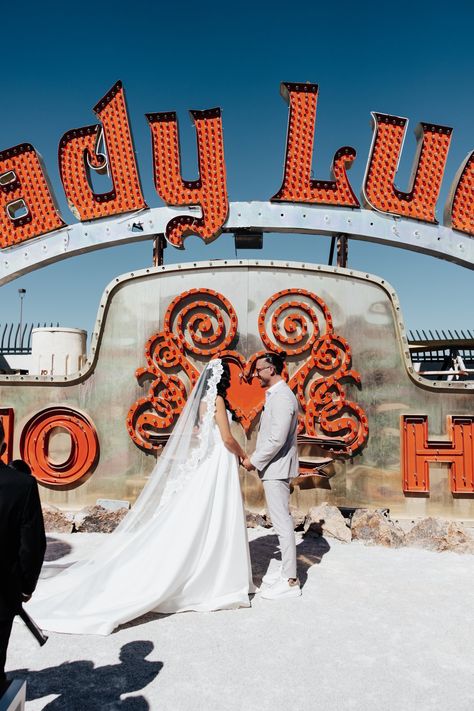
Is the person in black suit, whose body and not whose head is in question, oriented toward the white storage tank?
yes

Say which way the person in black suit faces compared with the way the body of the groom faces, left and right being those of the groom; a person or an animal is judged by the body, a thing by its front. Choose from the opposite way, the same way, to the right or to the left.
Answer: to the right

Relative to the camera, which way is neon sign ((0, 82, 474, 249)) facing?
toward the camera

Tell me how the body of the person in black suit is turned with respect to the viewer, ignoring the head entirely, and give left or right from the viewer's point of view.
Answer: facing away from the viewer

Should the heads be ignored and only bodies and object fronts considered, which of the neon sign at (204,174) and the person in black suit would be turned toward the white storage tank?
the person in black suit

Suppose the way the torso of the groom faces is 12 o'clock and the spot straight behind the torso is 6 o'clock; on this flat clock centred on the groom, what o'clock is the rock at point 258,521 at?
The rock is roughly at 3 o'clock from the groom.

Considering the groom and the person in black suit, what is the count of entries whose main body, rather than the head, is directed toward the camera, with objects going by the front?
0

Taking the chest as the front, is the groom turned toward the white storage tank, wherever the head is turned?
no

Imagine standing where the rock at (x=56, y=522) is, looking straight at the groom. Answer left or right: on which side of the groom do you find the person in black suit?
right

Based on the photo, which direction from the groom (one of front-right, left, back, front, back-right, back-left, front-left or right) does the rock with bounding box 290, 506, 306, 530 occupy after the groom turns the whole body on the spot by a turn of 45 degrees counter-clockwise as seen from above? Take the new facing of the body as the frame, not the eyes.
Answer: back-right

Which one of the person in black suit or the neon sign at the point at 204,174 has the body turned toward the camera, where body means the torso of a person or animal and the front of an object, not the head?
the neon sign

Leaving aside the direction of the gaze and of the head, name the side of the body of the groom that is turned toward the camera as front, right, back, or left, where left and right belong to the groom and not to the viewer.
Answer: left

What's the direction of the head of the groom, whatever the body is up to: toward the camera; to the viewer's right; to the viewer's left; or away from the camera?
to the viewer's left

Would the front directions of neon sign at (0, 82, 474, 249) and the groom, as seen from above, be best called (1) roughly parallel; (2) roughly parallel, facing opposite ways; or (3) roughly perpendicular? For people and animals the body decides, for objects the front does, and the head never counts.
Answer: roughly perpendicular

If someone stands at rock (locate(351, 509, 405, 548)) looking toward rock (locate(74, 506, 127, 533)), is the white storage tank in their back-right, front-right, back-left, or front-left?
front-right

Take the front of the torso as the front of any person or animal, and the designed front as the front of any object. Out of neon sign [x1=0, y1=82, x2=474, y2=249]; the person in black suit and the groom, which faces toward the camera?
the neon sign

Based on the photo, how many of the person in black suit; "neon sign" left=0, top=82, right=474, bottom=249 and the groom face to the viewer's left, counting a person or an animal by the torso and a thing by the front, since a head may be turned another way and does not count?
1

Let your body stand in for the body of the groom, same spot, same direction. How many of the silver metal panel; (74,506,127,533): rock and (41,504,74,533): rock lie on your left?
0
